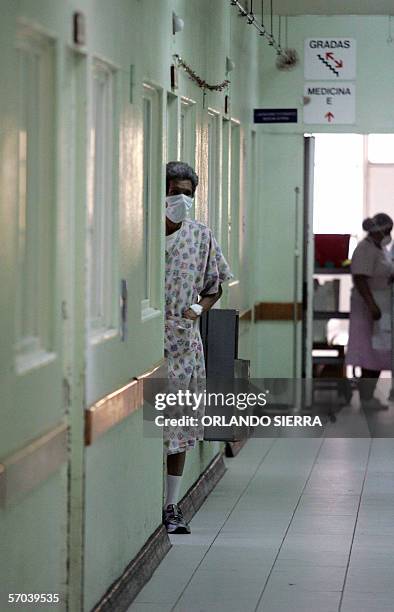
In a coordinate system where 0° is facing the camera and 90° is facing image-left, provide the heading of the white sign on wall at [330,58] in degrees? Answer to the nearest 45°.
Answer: approximately 0°

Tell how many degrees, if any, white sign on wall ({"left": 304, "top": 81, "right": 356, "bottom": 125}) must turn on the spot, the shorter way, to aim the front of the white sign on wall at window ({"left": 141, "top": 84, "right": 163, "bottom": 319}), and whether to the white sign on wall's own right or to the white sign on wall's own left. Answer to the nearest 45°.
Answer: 0° — it already faces it

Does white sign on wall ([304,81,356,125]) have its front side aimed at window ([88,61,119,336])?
yes

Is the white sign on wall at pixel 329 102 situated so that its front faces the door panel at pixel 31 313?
yes

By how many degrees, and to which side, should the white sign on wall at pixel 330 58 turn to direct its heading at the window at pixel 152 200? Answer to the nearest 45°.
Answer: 0° — it already faces it
